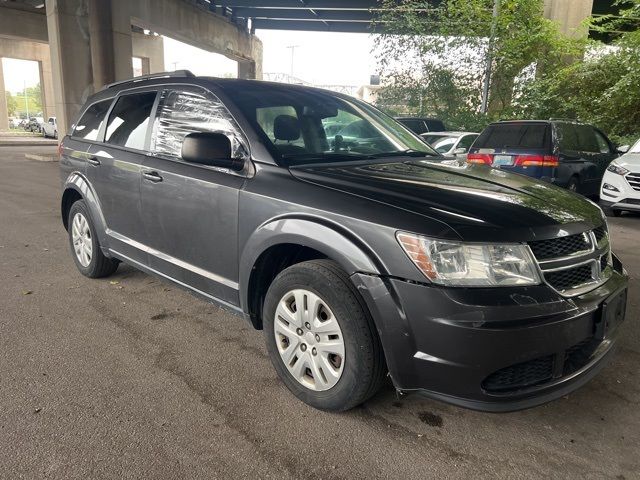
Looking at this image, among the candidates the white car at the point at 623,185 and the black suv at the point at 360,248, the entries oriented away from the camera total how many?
0

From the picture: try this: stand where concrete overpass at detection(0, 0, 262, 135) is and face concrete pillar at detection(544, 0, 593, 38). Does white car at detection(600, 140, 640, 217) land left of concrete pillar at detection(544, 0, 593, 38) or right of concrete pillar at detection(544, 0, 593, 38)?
right

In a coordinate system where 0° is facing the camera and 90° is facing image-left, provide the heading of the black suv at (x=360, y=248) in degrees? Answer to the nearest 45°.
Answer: approximately 315°

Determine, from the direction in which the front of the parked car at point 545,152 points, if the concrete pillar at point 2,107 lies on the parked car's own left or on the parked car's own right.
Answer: on the parked car's own left

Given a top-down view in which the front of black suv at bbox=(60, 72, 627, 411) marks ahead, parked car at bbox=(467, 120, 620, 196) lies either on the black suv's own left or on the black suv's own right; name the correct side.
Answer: on the black suv's own left

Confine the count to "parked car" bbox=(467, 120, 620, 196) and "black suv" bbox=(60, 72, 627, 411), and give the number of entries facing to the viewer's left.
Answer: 0

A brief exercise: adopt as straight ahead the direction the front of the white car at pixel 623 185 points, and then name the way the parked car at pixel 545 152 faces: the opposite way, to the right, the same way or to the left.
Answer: the opposite way

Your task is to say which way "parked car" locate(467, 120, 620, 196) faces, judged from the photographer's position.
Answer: facing away from the viewer and to the right of the viewer

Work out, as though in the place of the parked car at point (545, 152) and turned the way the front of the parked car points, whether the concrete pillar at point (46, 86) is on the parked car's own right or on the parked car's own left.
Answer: on the parked car's own left

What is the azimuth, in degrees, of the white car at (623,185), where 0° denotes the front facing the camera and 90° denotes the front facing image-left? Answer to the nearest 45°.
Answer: approximately 45°

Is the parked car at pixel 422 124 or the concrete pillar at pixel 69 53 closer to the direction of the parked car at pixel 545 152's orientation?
the parked car
